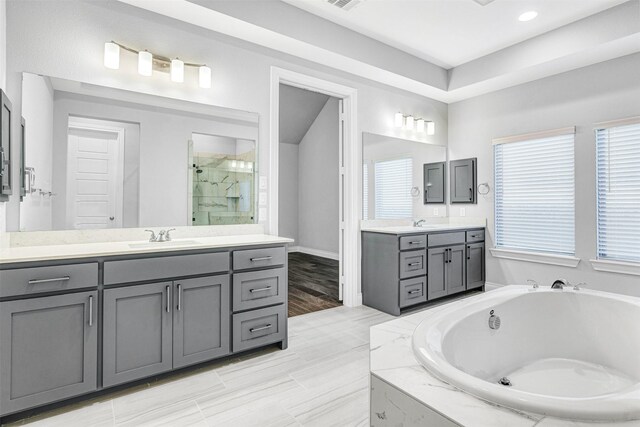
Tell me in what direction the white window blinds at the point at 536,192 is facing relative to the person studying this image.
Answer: facing the viewer and to the left of the viewer

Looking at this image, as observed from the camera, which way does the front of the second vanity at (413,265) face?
facing the viewer and to the right of the viewer

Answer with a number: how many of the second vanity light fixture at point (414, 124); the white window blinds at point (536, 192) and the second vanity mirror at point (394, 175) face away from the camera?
0

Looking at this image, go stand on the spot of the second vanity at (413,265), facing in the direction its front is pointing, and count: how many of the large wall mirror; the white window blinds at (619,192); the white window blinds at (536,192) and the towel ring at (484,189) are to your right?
1

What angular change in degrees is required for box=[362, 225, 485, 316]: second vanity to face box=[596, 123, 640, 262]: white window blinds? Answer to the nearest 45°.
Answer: approximately 45° to its left

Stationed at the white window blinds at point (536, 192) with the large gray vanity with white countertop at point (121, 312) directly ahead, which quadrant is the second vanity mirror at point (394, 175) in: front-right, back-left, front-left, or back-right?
front-right

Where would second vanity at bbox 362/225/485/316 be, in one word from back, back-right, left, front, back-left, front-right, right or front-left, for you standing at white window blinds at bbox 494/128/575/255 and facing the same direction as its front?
front

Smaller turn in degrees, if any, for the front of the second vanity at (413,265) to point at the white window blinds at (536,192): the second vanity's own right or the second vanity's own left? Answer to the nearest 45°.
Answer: approximately 90° to the second vanity's own left

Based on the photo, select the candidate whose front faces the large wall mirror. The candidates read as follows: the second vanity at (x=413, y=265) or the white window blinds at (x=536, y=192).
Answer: the white window blinds

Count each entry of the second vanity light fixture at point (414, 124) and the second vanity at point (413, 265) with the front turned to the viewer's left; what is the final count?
0

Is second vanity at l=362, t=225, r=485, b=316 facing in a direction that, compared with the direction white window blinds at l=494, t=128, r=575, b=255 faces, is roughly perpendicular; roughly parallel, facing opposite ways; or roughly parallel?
roughly perpendicular

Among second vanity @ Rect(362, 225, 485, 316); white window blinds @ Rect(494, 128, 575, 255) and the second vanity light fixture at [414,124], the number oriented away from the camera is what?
0

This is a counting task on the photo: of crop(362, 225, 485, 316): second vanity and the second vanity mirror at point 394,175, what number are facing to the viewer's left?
0

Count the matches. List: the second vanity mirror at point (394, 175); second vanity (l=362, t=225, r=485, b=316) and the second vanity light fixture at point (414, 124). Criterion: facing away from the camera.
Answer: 0

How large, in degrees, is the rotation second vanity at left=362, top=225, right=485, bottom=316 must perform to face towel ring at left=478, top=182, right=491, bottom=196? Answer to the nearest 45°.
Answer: approximately 90° to its left
